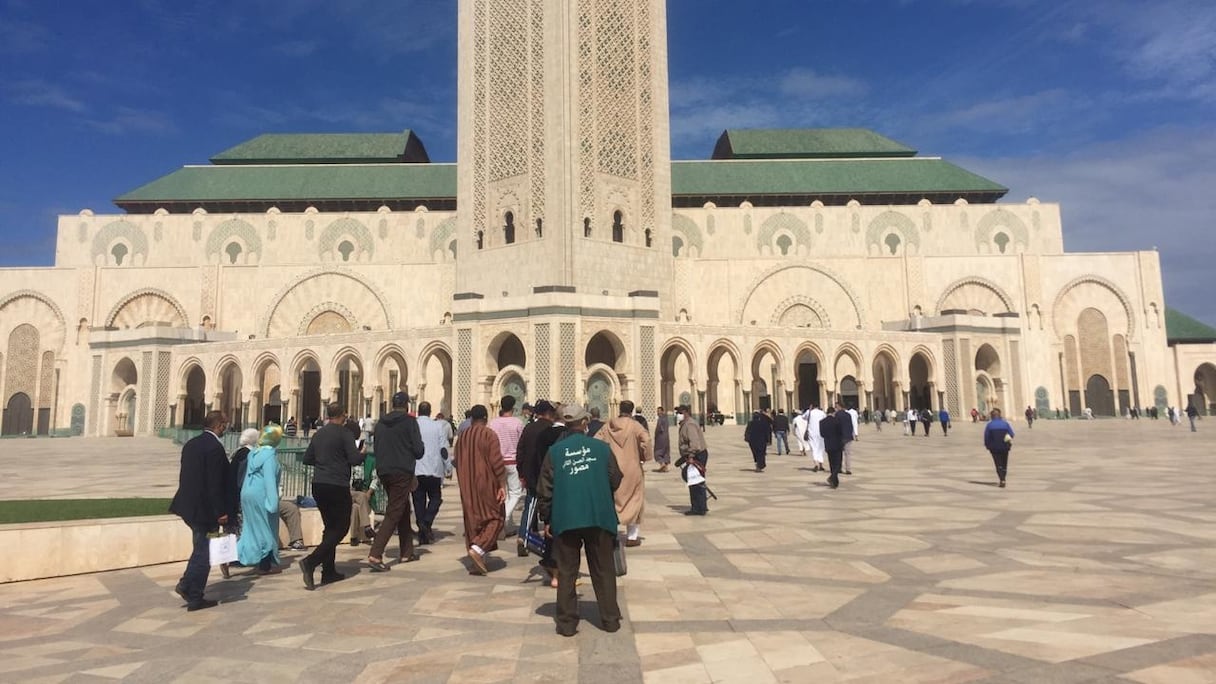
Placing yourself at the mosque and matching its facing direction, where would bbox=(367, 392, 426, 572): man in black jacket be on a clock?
The man in black jacket is roughly at 12 o'clock from the mosque.

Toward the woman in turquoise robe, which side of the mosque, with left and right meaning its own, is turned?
front

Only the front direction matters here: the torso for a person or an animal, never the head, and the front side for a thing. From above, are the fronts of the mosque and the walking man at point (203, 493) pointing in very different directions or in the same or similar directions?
very different directions

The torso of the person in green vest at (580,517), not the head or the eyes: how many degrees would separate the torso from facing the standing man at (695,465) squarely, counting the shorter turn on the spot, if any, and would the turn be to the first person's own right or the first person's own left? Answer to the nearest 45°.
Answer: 0° — they already face them

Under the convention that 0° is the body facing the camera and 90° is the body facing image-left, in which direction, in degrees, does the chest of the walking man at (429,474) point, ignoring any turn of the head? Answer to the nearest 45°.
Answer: approximately 180°

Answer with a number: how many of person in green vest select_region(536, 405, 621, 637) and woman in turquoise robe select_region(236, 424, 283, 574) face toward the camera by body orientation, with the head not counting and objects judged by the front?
0

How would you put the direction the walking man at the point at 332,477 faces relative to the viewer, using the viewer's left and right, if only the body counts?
facing away from the viewer and to the right of the viewer

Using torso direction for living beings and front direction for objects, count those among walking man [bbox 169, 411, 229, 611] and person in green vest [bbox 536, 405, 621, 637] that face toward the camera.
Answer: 0

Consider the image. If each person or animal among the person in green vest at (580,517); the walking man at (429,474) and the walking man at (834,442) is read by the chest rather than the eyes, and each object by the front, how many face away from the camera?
3

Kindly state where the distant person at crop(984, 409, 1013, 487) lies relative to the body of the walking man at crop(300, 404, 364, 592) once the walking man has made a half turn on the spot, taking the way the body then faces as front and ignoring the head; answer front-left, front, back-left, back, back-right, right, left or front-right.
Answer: back-left

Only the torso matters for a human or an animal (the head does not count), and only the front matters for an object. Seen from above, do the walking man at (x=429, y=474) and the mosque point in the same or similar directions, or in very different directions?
very different directions

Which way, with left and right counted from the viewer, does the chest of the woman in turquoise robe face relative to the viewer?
facing away from the viewer and to the right of the viewer

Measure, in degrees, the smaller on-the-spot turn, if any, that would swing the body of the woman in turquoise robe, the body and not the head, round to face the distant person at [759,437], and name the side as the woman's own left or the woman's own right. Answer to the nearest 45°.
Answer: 0° — they already face them

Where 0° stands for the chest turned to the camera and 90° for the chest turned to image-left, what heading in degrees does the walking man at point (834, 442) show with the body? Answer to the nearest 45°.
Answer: approximately 180°

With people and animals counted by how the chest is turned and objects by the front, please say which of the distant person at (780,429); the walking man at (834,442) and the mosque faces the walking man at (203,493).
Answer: the mosque

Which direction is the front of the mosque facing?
toward the camera

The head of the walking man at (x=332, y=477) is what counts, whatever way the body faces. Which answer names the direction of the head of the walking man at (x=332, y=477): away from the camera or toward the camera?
away from the camera

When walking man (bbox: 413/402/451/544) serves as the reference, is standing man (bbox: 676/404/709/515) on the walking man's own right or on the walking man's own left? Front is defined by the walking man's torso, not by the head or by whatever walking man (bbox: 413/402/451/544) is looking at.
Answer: on the walking man's own right

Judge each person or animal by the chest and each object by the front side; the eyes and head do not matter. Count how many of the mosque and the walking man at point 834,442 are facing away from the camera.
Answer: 1
